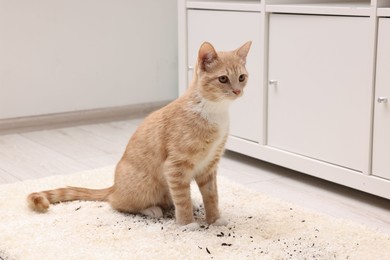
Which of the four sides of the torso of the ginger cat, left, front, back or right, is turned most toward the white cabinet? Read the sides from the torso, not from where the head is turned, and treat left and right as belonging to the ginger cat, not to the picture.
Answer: left

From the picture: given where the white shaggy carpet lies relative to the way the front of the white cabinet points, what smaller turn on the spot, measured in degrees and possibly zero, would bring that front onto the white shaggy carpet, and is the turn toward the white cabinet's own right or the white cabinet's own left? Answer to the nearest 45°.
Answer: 0° — it already faces it

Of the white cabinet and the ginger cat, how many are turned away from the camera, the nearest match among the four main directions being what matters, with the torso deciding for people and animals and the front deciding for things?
0

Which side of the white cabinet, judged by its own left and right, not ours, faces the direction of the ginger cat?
front

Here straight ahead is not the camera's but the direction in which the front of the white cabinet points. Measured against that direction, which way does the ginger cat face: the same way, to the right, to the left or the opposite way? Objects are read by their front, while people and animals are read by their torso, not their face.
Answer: to the left
